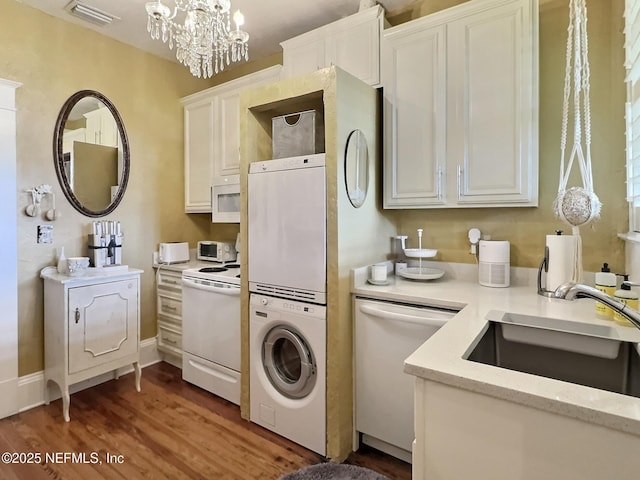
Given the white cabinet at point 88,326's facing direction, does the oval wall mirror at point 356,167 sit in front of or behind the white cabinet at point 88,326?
in front

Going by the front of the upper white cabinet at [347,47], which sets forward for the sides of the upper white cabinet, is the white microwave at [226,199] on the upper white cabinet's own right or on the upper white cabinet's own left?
on the upper white cabinet's own right

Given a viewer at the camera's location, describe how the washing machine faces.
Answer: facing the viewer and to the left of the viewer

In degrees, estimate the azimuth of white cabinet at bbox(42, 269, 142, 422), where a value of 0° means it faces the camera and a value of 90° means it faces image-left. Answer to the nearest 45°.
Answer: approximately 315°

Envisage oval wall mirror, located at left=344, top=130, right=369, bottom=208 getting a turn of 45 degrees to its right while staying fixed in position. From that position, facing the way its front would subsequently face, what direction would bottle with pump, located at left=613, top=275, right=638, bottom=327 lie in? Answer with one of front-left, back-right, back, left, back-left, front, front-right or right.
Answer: front-left

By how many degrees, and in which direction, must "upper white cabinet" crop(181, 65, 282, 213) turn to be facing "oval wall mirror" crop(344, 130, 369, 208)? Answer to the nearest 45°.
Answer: approximately 90° to its left

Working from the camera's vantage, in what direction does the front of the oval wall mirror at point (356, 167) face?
facing the viewer and to the right of the viewer

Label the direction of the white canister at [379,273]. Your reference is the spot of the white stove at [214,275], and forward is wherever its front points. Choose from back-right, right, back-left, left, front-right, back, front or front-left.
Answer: left

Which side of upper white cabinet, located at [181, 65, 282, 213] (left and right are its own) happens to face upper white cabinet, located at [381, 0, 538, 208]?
left

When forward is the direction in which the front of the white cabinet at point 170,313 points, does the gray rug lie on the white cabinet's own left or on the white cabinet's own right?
on the white cabinet's own left

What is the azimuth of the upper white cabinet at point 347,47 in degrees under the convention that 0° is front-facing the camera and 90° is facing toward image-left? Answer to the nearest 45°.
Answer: approximately 45°

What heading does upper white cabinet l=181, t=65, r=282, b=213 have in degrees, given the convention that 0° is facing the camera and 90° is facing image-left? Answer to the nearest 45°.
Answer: approximately 45°
